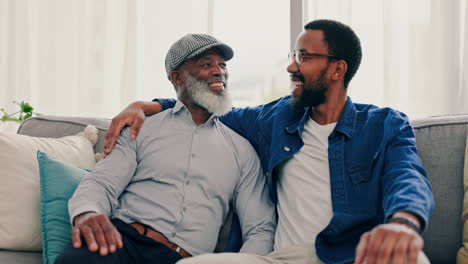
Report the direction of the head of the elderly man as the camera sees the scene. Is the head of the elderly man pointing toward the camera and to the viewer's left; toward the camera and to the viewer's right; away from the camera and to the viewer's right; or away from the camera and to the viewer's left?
toward the camera and to the viewer's right

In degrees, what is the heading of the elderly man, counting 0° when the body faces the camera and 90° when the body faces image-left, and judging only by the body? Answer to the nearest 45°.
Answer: approximately 0°
